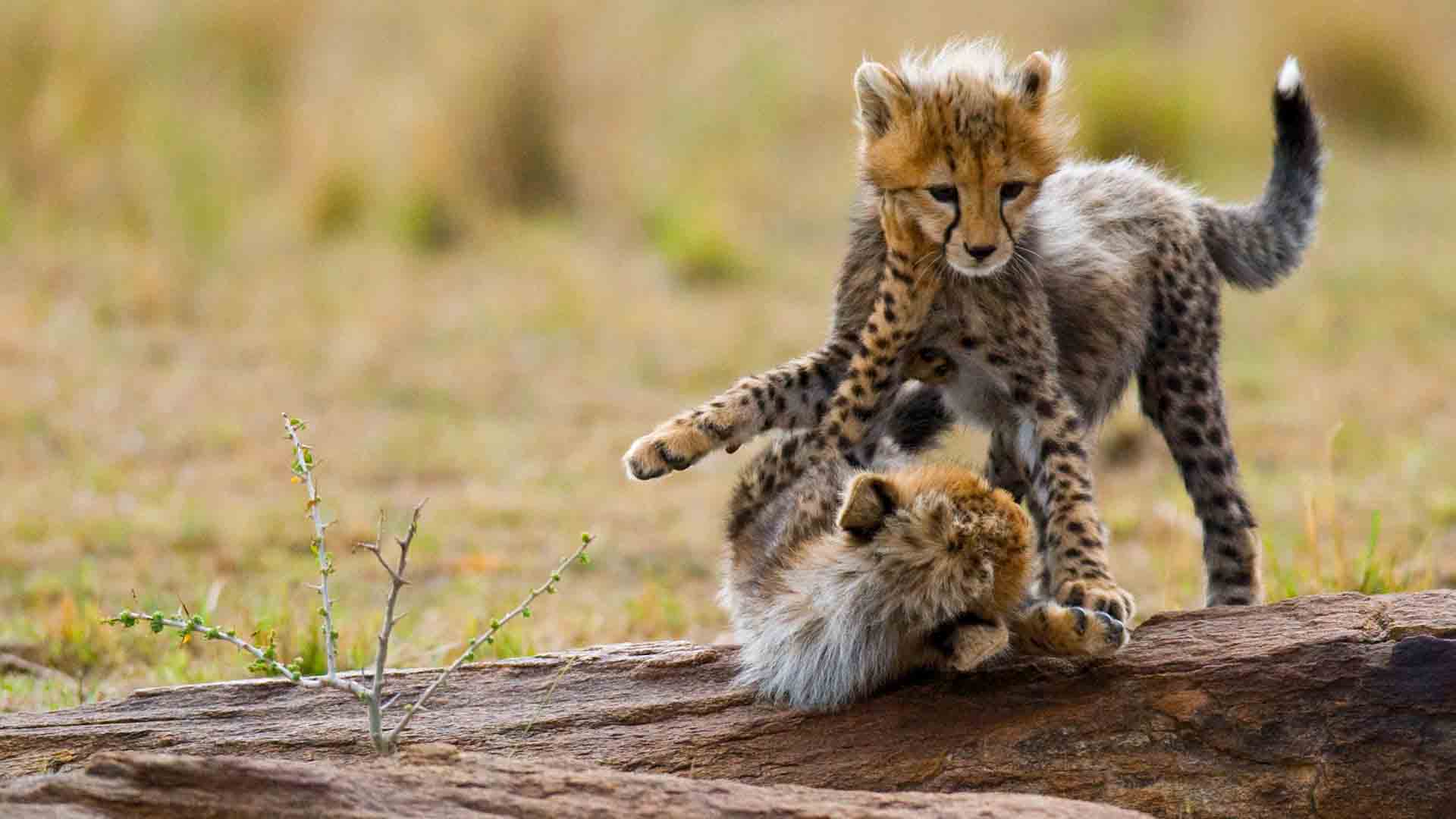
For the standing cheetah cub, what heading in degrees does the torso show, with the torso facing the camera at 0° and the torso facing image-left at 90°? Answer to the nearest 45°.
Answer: approximately 45°
